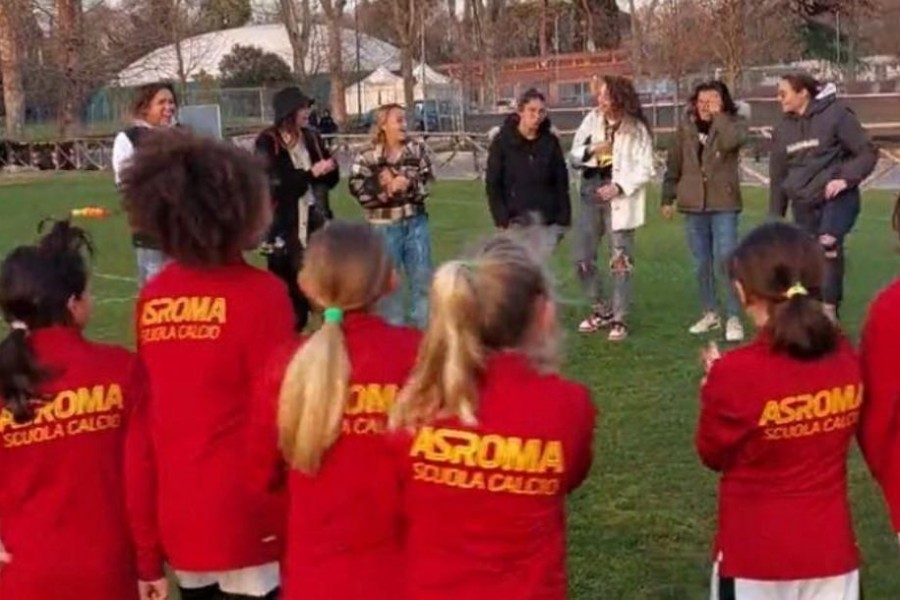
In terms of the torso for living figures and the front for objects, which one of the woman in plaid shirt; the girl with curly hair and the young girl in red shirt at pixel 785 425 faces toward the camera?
the woman in plaid shirt

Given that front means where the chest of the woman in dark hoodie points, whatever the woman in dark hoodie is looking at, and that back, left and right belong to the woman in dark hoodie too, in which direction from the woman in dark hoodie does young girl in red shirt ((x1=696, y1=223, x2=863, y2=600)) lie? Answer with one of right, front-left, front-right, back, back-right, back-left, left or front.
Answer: front-left

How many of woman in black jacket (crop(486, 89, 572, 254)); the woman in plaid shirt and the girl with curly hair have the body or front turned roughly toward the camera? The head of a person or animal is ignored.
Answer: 2

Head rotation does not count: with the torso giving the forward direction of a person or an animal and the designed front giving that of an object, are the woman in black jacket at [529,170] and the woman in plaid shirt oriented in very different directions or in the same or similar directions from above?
same or similar directions

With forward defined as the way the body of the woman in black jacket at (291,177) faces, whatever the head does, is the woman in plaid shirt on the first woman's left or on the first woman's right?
on the first woman's left

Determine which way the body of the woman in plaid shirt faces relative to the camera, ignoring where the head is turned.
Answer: toward the camera

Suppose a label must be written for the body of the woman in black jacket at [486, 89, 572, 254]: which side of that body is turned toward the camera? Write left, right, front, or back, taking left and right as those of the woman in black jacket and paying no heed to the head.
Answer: front

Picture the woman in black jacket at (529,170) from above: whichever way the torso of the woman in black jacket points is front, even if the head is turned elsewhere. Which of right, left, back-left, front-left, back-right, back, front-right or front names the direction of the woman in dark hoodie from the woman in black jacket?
left

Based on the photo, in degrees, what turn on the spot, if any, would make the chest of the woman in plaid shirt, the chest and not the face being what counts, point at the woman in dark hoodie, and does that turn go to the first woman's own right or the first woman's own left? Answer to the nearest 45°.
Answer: approximately 90° to the first woman's own left

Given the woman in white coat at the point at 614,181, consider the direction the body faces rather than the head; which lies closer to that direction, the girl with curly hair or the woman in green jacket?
the girl with curly hair

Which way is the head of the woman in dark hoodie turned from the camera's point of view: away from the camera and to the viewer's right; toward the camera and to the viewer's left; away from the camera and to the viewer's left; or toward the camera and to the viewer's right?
toward the camera and to the viewer's left

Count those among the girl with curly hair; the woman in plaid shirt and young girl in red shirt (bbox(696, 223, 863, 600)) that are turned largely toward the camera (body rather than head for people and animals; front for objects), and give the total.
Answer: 1

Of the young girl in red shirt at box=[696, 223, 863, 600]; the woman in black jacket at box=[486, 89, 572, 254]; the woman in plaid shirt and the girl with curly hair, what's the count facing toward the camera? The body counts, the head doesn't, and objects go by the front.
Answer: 2

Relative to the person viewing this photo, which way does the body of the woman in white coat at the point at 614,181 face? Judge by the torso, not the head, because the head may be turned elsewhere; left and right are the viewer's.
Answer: facing the viewer and to the left of the viewer

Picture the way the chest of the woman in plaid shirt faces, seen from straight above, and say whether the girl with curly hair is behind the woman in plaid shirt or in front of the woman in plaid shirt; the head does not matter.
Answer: in front

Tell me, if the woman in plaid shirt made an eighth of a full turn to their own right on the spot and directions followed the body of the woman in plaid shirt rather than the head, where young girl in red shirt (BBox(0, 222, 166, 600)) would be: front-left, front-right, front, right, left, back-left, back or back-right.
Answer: front-left

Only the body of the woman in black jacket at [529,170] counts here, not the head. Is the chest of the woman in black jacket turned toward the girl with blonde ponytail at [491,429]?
yes

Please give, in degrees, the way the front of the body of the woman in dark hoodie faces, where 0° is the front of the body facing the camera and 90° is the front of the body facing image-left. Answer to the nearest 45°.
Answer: approximately 45°

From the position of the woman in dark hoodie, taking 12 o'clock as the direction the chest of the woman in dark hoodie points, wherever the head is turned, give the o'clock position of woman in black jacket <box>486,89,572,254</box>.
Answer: The woman in black jacket is roughly at 1 o'clock from the woman in dark hoodie.
